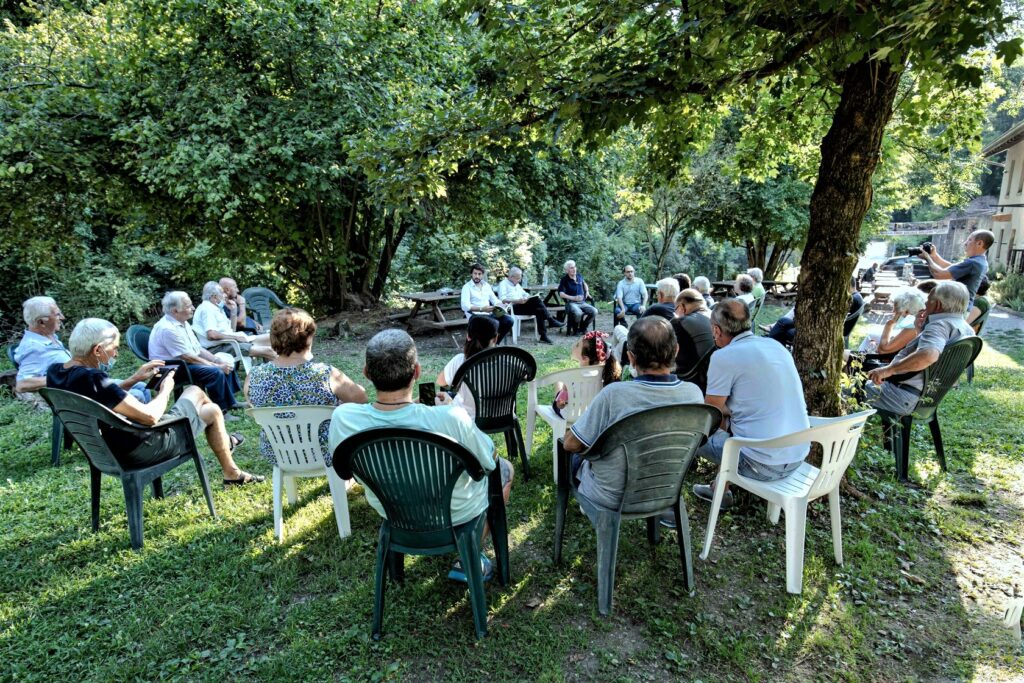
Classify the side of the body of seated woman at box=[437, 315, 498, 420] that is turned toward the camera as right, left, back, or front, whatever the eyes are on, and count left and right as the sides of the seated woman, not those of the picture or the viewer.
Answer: back

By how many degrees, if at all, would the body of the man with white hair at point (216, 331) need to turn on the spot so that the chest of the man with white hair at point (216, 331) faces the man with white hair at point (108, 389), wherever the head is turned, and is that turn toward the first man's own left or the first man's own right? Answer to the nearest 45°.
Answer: approximately 90° to the first man's own right

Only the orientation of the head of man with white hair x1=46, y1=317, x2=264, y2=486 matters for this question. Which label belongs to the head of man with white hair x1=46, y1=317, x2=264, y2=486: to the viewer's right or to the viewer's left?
to the viewer's right

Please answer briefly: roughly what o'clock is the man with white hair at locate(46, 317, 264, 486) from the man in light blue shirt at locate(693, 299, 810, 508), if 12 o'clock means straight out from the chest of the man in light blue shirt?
The man with white hair is roughly at 10 o'clock from the man in light blue shirt.

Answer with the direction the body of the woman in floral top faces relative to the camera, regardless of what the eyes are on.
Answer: away from the camera

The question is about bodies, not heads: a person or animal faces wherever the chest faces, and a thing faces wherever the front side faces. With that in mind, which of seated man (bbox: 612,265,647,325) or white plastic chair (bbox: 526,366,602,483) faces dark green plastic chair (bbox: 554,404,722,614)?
the seated man

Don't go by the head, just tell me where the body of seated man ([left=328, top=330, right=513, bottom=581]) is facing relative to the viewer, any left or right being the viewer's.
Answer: facing away from the viewer

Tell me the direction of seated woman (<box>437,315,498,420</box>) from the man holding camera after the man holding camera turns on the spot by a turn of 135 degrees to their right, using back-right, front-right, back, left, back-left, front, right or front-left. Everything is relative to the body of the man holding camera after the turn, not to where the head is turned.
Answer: back

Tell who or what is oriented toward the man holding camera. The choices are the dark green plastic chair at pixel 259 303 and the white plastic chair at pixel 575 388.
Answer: the dark green plastic chair

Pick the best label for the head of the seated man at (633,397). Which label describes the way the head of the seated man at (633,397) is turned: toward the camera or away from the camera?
away from the camera

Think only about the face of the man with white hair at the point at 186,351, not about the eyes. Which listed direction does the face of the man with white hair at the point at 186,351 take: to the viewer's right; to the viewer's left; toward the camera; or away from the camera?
to the viewer's right

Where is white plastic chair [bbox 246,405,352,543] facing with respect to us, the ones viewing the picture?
facing away from the viewer

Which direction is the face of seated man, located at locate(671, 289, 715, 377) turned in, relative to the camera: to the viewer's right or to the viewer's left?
to the viewer's left

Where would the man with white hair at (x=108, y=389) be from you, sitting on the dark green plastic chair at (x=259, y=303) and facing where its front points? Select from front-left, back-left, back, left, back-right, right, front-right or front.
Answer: front-right

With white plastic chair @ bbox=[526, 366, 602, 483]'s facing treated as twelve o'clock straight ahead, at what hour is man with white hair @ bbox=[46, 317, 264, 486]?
The man with white hair is roughly at 10 o'clock from the white plastic chair.

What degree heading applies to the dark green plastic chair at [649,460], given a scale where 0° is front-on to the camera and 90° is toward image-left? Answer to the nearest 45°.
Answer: approximately 135°

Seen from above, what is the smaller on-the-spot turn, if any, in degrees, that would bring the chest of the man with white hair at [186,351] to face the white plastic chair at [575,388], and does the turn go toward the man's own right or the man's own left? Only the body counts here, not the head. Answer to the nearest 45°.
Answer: approximately 45° to the man's own right

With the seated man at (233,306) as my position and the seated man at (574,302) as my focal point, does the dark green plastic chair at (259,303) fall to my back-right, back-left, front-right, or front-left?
front-left

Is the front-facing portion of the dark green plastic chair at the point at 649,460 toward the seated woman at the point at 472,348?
yes

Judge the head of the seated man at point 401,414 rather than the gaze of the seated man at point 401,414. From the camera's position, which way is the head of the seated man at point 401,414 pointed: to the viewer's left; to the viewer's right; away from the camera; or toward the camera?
away from the camera

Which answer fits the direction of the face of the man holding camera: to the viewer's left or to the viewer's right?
to the viewer's left

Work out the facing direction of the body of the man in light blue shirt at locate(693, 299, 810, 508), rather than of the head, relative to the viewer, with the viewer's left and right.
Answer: facing away from the viewer and to the left of the viewer
